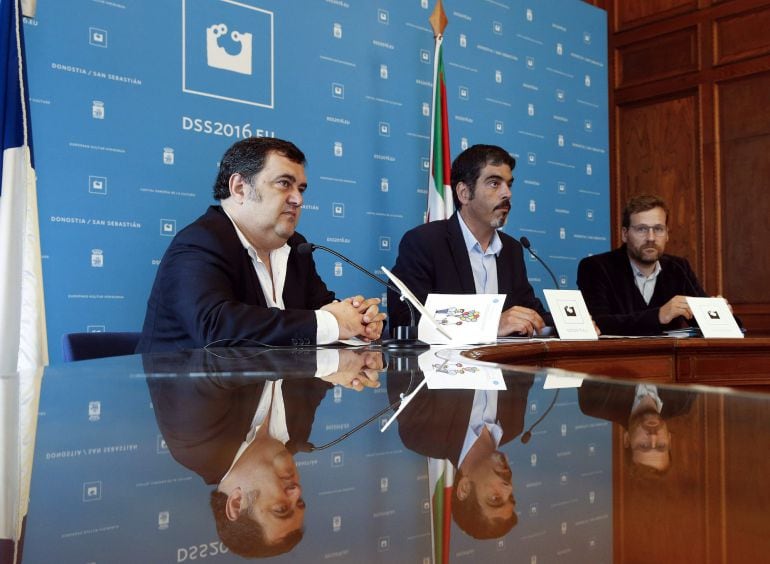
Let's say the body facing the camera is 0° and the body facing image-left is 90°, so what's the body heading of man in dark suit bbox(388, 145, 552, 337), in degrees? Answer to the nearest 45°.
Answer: approximately 315°

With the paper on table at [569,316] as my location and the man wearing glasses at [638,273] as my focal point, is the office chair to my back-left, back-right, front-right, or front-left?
back-left

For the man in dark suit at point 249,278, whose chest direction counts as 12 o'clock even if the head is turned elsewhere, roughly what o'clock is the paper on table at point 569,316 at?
The paper on table is roughly at 10 o'clock from the man in dark suit.

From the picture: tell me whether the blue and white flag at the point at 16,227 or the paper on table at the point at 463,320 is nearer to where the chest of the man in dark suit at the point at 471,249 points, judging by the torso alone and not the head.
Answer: the paper on table

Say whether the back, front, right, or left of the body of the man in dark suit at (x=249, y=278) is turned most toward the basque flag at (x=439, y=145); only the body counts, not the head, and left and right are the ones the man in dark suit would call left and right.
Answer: left

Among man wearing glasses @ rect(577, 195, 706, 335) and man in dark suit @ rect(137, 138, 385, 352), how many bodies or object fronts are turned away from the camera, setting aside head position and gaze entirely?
0

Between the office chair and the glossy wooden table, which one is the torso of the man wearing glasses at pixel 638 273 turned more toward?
the glossy wooden table

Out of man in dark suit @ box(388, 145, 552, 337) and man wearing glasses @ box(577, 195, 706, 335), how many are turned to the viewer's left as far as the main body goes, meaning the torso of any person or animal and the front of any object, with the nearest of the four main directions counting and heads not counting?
0

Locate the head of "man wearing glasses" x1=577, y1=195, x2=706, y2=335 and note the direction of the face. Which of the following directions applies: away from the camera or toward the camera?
toward the camera

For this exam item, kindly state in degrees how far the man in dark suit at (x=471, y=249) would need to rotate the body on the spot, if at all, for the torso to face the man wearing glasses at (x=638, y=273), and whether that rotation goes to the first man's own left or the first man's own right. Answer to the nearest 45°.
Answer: approximately 90° to the first man's own left

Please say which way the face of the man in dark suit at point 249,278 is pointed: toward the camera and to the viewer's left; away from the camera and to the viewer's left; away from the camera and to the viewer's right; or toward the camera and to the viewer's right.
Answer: toward the camera and to the viewer's right

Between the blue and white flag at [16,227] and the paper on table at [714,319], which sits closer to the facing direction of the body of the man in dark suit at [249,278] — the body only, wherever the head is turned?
the paper on table

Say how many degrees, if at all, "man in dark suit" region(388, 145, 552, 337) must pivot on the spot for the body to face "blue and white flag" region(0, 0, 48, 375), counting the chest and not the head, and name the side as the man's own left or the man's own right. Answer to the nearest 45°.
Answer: approximately 90° to the man's own right

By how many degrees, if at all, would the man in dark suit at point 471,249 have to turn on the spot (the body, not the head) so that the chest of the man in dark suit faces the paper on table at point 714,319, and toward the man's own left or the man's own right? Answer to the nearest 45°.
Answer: approximately 45° to the man's own left

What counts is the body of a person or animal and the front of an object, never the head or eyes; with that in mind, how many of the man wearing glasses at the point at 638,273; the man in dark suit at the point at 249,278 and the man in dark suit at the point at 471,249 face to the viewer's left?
0

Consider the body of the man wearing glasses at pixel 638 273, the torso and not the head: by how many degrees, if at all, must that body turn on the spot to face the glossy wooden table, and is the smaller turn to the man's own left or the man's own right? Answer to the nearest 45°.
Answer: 0° — they already face it

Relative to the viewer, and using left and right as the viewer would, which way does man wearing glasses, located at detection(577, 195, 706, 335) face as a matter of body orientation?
facing the viewer

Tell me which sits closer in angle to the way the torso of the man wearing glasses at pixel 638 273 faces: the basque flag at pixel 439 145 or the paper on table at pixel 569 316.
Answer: the paper on table

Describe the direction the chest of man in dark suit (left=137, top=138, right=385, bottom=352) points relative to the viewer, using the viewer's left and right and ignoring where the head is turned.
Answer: facing the viewer and to the right of the viewer
